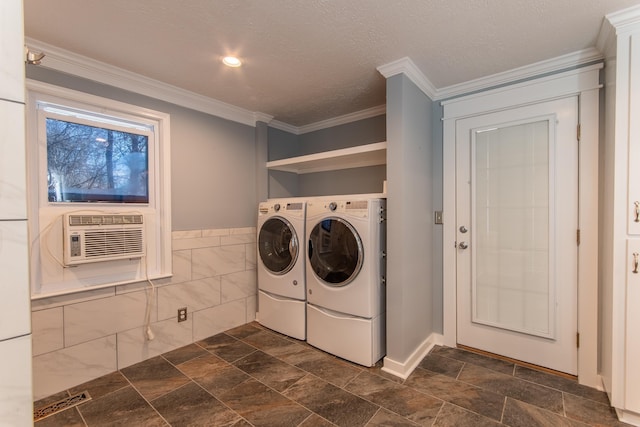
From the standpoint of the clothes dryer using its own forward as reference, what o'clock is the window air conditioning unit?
The window air conditioning unit is roughly at 1 o'clock from the clothes dryer.

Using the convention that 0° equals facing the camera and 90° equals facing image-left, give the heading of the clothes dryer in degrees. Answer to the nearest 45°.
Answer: approximately 45°

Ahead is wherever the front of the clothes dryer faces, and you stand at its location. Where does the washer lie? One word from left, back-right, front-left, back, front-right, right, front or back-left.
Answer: right

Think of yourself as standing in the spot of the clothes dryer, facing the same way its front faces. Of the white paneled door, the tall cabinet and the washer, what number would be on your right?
1

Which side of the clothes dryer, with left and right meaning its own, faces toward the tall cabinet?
left

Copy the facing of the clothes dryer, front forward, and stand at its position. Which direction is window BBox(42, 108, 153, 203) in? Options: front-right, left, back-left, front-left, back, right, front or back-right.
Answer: front-right

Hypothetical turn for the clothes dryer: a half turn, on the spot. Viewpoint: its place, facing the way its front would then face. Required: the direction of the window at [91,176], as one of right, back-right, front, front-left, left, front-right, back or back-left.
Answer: back-left
